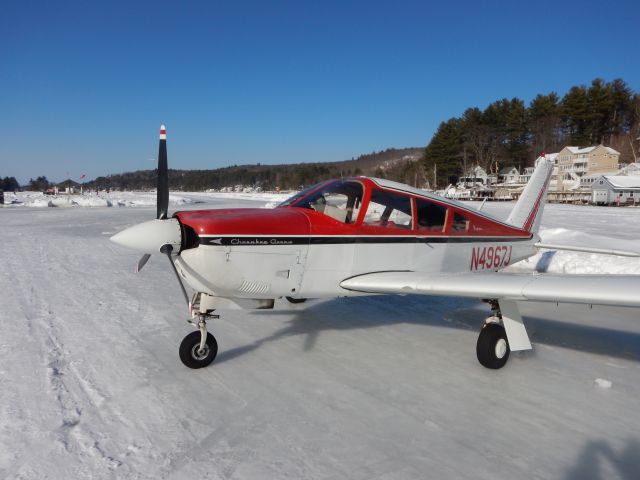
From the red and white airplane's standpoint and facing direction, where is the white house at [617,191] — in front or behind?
behind

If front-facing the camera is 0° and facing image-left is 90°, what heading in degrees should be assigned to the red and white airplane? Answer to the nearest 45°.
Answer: approximately 45°
